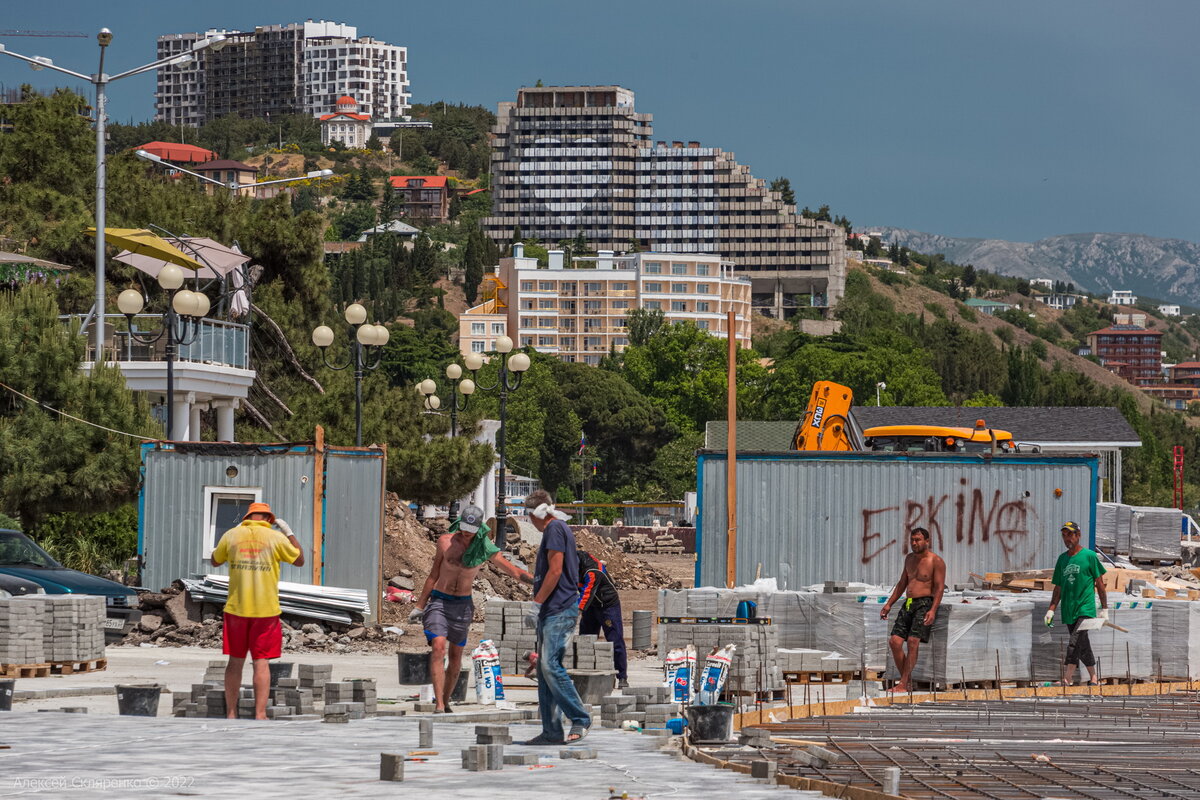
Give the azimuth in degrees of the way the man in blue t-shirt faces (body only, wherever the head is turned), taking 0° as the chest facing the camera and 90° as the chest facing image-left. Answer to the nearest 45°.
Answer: approximately 90°

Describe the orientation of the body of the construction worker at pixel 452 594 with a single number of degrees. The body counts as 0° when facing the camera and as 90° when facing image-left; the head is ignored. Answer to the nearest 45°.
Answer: approximately 0°

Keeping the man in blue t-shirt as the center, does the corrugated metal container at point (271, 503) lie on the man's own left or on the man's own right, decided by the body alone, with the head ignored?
on the man's own right

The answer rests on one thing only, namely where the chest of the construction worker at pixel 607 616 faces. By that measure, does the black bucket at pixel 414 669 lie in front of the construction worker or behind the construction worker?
in front

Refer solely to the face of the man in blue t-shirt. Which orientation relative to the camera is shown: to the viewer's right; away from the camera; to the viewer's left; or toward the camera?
to the viewer's left

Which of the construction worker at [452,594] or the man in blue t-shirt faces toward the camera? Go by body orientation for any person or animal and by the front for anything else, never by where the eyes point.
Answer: the construction worker

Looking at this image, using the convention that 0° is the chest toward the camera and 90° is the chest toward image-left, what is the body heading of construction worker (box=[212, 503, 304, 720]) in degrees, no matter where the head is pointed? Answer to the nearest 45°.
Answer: approximately 180°

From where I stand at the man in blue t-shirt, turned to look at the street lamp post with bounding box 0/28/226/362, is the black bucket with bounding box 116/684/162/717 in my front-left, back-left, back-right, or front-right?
front-left

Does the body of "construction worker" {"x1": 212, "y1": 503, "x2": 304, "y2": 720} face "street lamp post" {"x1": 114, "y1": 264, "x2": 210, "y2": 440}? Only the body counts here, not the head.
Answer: yes
